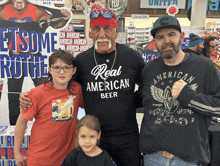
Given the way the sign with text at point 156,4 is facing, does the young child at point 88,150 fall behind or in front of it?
in front

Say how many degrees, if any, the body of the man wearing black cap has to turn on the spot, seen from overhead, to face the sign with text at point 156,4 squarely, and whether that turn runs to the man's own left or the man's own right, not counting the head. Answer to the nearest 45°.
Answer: approximately 180°

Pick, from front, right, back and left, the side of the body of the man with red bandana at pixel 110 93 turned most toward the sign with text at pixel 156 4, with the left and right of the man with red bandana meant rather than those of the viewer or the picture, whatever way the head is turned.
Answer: back
